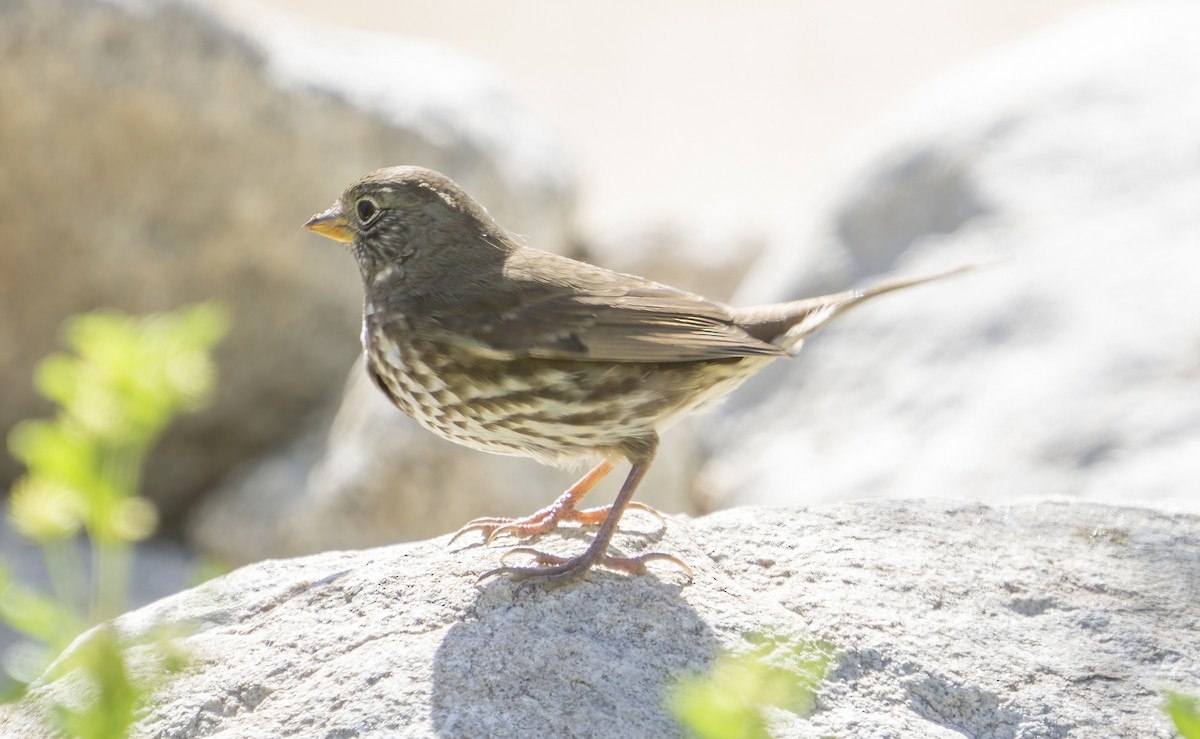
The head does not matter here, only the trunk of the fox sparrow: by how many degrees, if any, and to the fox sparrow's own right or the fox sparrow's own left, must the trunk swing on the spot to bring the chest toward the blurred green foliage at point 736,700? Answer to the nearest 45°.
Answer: approximately 90° to the fox sparrow's own left

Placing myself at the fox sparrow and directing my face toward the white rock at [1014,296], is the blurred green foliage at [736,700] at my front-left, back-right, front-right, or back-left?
back-right

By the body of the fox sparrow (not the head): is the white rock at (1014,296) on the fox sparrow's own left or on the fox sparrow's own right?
on the fox sparrow's own right

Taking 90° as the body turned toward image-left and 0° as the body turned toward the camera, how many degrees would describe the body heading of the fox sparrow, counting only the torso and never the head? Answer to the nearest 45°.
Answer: approximately 90°
